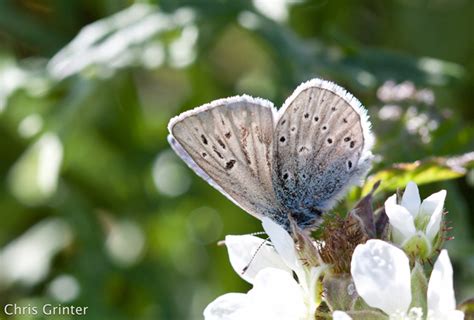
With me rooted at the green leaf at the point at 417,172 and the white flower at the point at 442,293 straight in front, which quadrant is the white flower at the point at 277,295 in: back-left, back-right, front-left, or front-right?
front-right

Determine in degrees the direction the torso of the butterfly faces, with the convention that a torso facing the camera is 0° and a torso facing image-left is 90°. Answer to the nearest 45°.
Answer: approximately 90°
